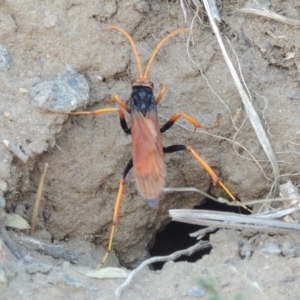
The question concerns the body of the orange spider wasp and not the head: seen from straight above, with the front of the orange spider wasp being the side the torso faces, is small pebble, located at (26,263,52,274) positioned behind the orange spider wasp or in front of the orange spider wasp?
behind

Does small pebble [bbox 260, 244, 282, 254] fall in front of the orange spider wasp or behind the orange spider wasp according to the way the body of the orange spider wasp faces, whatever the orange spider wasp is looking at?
behind

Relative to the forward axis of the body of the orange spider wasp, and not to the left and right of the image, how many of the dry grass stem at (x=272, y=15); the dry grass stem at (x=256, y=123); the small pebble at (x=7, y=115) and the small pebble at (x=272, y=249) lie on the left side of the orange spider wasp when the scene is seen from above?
1

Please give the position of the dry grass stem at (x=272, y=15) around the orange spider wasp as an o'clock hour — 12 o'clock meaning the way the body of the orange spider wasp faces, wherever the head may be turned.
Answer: The dry grass stem is roughly at 2 o'clock from the orange spider wasp.

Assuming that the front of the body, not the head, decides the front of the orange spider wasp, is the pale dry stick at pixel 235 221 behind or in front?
behind

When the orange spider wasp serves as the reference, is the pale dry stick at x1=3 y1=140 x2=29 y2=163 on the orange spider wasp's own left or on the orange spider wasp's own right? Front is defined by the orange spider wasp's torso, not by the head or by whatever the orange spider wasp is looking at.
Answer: on the orange spider wasp's own left

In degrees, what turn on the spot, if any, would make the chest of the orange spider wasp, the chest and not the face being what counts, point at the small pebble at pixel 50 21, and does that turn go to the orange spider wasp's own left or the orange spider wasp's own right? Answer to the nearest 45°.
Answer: approximately 45° to the orange spider wasp's own left

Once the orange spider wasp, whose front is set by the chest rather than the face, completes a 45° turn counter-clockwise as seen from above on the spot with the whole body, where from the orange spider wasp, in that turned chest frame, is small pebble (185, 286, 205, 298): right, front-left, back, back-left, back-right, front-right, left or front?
back-left

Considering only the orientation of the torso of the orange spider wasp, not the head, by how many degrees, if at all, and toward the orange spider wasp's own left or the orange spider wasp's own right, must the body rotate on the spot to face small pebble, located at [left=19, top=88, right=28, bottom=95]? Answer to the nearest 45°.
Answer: approximately 90° to the orange spider wasp's own left

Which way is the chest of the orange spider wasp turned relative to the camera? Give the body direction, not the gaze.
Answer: away from the camera

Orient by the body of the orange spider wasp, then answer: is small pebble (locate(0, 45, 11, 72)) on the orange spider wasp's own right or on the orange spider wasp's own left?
on the orange spider wasp's own left
